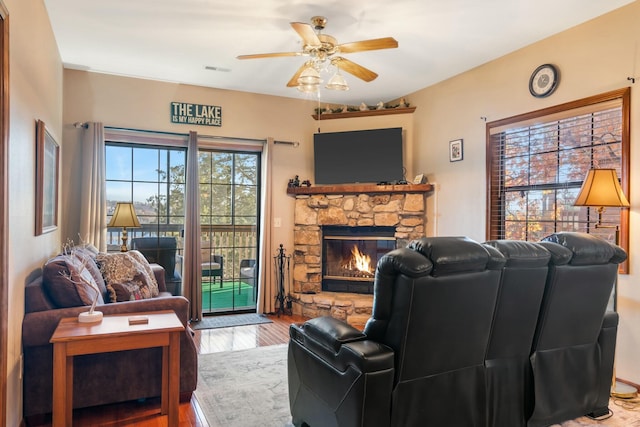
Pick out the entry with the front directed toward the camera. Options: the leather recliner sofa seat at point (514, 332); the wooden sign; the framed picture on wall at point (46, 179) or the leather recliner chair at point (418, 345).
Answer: the wooden sign

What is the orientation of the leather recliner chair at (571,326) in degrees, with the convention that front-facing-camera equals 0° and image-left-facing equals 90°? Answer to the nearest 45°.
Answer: approximately 135°

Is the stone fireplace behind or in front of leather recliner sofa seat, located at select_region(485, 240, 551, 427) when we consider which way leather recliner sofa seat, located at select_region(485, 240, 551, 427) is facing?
in front

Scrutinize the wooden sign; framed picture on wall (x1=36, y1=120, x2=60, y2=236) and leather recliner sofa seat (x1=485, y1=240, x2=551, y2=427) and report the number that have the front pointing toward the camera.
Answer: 1

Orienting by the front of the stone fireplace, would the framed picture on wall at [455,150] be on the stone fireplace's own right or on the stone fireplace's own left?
on the stone fireplace's own left

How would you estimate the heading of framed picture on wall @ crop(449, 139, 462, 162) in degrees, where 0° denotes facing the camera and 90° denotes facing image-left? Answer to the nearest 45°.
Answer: approximately 45°

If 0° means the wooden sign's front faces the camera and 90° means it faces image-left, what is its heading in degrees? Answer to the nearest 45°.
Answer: approximately 0°

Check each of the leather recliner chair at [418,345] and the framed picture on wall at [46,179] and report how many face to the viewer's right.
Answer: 1

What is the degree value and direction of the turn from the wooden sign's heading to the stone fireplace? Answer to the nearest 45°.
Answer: approximately 90° to its left

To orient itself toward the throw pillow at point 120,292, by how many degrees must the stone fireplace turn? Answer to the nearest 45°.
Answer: approximately 45° to its right
